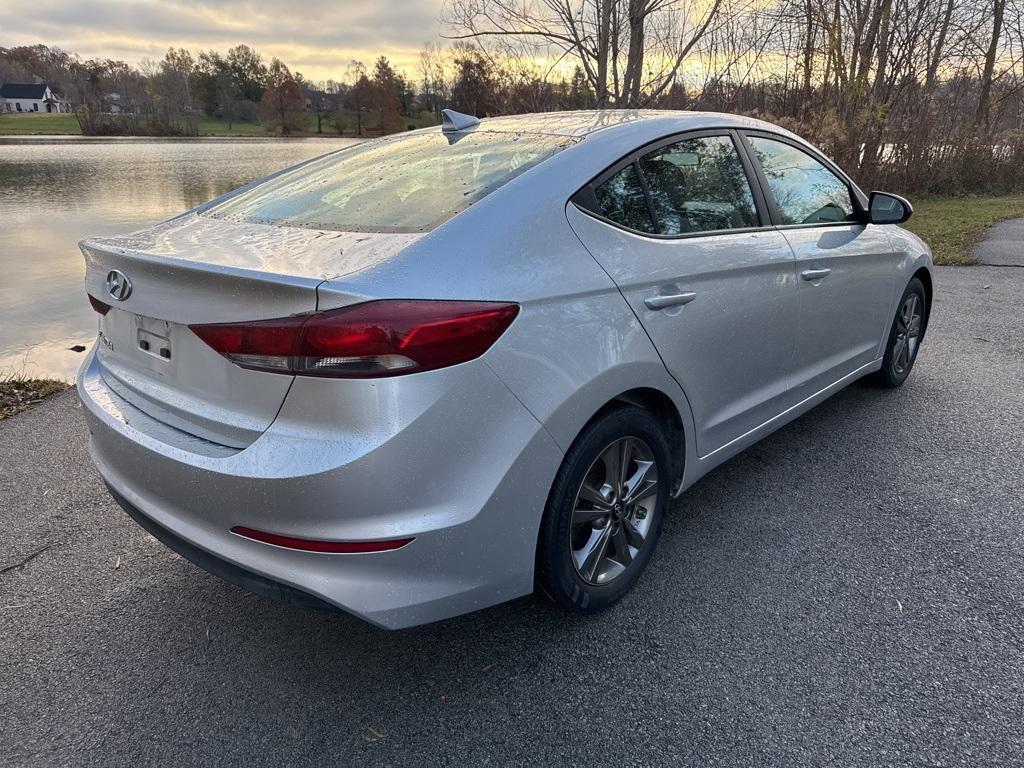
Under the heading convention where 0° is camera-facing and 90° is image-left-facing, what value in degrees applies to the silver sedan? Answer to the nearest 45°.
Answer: approximately 225°
